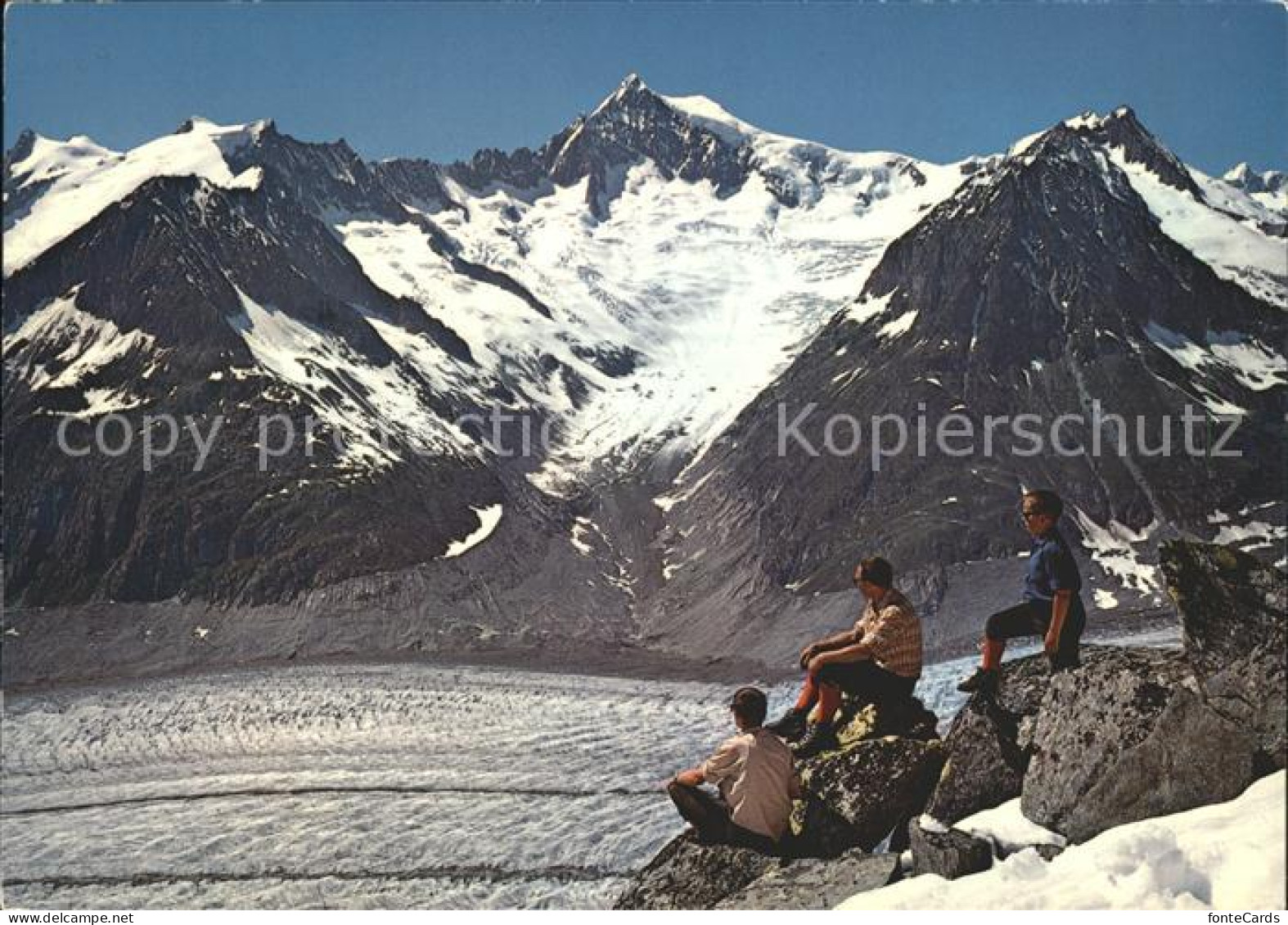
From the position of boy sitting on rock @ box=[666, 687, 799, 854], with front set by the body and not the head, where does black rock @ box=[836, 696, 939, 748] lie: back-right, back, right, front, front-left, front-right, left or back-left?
right

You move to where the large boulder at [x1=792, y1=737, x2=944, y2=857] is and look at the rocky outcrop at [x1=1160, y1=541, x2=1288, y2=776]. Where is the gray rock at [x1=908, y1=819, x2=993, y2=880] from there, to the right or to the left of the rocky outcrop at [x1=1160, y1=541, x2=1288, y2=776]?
right

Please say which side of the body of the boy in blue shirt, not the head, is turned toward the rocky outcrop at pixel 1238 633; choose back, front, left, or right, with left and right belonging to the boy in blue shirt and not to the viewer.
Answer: back

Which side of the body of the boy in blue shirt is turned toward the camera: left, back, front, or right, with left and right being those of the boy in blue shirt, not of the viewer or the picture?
left

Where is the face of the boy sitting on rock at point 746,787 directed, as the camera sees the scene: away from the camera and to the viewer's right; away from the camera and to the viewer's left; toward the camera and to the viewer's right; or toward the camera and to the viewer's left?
away from the camera and to the viewer's left

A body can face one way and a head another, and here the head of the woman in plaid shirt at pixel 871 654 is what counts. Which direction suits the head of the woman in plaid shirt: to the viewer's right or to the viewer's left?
to the viewer's left

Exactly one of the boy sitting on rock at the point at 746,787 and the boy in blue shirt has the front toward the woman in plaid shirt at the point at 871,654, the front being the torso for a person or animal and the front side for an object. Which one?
the boy in blue shirt

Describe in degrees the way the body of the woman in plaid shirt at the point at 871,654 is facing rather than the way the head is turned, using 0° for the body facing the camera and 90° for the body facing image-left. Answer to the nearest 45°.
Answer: approximately 90°

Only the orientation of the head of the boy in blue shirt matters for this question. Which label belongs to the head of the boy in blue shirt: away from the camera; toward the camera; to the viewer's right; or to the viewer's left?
to the viewer's left

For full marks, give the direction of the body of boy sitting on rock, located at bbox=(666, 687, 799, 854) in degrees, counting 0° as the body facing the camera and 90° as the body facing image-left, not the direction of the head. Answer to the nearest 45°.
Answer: approximately 135°

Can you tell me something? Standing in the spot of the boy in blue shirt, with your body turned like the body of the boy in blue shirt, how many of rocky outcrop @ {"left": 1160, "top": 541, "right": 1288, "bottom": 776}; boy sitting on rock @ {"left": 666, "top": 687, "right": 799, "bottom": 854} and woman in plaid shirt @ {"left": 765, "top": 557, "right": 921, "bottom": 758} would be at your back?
1

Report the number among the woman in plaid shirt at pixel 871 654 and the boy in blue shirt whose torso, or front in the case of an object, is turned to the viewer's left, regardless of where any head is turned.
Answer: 2
